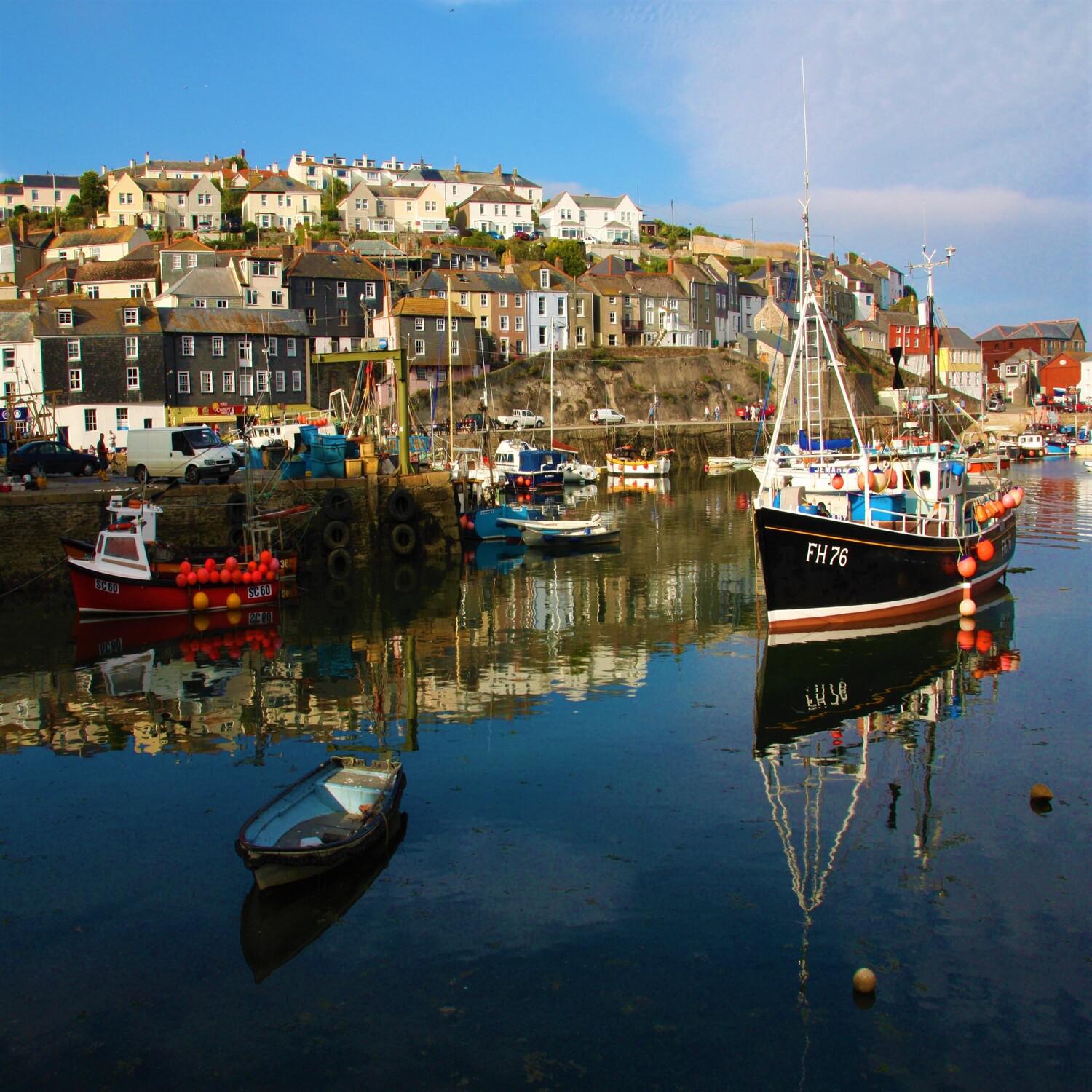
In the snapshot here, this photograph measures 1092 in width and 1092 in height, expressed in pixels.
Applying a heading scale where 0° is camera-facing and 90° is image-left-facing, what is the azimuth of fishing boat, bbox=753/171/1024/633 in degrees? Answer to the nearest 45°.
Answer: approximately 45°

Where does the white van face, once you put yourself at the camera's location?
facing the viewer and to the right of the viewer

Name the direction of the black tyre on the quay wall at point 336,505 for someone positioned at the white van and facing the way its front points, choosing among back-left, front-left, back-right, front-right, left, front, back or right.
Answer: front

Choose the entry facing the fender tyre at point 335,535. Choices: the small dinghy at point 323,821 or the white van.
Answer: the white van

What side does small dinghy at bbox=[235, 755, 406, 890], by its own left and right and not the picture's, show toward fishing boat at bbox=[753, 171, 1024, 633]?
back

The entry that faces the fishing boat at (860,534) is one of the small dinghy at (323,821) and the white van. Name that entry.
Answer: the white van

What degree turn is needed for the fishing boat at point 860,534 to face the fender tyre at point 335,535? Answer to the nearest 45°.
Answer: approximately 45° to its right

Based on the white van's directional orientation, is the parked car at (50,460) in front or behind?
behind

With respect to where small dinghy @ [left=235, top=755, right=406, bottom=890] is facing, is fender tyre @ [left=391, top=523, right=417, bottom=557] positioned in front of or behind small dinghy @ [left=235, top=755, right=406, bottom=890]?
behind

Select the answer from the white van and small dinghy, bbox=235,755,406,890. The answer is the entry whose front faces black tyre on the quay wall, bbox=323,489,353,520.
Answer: the white van

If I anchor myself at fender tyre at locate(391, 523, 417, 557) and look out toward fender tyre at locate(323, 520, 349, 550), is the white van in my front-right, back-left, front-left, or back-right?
front-right

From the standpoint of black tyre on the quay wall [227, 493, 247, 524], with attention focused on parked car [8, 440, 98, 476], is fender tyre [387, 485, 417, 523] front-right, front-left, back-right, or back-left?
back-right

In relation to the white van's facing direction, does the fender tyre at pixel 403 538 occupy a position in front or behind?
in front

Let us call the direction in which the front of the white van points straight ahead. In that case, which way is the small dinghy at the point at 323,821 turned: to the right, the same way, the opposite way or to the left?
to the right

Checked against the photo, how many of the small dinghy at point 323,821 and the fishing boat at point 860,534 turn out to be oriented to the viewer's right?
0
